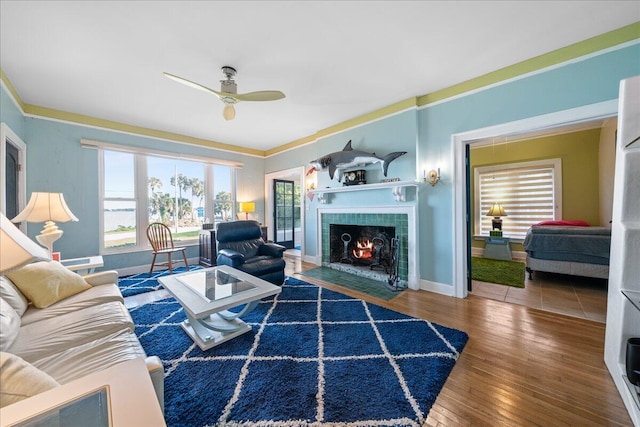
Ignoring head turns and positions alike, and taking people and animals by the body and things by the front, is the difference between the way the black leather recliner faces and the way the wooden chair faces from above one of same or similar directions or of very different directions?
same or similar directions

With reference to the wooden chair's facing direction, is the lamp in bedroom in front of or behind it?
in front

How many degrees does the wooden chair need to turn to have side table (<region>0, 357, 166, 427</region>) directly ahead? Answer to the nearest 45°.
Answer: approximately 45° to its right

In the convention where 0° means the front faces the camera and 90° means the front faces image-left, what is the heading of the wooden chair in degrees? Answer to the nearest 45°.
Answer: approximately 315°

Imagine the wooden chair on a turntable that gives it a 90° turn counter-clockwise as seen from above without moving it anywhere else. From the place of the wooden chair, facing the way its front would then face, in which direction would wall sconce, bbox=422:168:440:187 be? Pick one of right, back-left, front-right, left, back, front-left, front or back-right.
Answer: right

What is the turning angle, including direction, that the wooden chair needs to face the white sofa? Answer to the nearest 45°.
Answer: approximately 45° to its right

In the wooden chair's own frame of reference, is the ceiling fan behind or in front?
in front

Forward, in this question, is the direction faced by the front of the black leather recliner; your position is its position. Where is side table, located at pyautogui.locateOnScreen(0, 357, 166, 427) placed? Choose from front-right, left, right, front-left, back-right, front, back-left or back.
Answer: front-right

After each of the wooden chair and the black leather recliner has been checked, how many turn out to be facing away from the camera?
0
